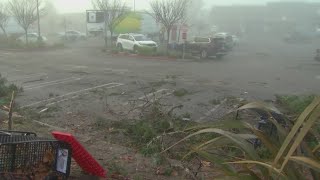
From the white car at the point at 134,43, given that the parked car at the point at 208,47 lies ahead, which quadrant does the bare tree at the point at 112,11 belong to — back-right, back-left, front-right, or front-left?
back-left

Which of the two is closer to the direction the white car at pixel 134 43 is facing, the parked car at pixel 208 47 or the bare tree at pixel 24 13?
the parked car
